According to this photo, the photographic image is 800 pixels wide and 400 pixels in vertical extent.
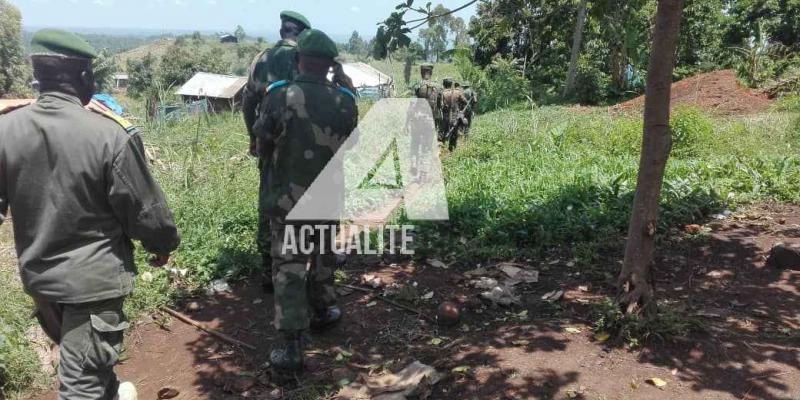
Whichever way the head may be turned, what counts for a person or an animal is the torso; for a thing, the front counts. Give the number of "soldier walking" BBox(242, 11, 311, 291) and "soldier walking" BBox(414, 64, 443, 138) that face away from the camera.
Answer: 2

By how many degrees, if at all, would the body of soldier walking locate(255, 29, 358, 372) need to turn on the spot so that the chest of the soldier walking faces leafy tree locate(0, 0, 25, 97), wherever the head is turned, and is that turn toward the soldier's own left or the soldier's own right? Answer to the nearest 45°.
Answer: approximately 45° to the soldier's own left

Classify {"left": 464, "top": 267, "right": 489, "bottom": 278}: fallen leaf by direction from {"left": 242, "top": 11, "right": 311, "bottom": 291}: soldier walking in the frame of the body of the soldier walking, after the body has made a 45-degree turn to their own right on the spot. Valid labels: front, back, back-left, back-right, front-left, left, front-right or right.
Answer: front-right

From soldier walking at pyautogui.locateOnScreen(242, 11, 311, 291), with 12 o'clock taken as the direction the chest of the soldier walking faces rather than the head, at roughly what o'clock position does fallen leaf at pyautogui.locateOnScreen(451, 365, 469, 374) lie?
The fallen leaf is roughly at 5 o'clock from the soldier walking.

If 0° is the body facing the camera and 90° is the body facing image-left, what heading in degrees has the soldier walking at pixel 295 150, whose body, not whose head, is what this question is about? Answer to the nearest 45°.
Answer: approximately 180°

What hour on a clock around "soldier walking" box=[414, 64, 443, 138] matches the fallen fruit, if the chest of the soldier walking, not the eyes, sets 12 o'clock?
The fallen fruit is roughly at 6 o'clock from the soldier walking.

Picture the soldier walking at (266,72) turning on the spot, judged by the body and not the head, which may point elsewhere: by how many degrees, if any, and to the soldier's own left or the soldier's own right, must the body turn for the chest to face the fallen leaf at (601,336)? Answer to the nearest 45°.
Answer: approximately 135° to the soldier's own right

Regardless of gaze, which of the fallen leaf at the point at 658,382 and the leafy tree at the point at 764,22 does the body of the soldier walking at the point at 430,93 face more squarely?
the leafy tree

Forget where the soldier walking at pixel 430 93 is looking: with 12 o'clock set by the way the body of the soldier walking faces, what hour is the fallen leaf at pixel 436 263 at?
The fallen leaf is roughly at 6 o'clock from the soldier walking.

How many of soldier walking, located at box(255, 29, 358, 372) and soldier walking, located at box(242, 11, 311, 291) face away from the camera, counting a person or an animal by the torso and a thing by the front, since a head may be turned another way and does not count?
2

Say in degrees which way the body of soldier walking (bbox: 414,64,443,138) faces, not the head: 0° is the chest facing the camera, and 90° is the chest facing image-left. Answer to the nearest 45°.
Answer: approximately 180°

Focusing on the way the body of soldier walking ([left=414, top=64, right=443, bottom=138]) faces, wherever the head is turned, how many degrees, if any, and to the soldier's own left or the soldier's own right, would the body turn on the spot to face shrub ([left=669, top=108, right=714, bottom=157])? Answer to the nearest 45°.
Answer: approximately 90° to the soldier's own right

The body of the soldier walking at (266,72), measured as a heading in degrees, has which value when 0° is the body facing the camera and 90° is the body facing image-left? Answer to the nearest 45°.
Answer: approximately 180°

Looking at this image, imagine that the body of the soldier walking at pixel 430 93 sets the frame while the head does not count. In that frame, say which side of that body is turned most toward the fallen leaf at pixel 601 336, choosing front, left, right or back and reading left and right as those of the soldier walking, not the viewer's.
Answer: back
